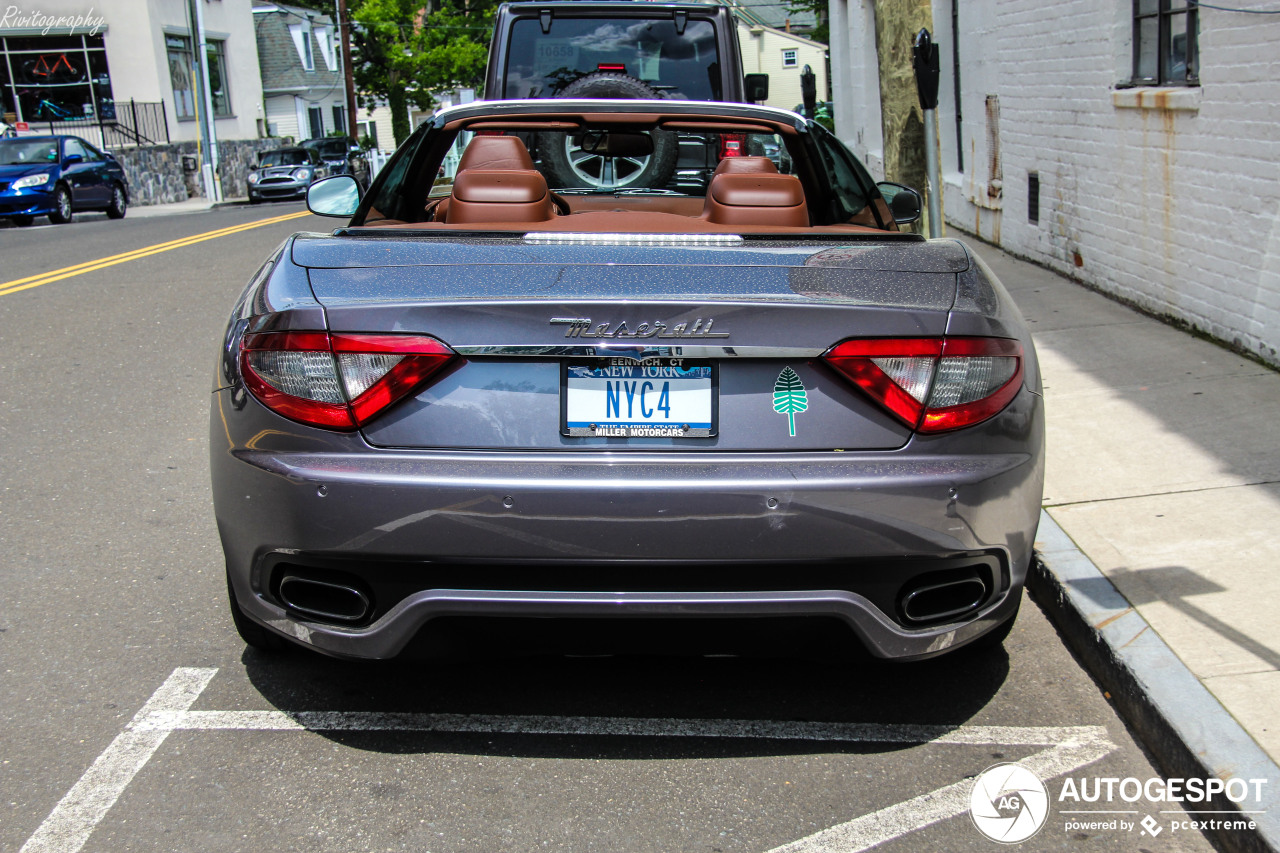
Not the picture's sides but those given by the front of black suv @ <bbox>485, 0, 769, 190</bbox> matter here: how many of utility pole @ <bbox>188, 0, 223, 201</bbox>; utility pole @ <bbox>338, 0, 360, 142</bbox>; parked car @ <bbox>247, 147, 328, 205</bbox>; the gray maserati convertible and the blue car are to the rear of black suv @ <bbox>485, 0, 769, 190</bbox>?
1

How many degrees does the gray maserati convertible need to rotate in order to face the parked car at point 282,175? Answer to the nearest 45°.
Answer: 0° — it already faces it

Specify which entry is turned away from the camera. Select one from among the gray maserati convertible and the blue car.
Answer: the gray maserati convertible

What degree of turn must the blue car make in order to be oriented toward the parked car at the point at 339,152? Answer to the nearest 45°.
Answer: approximately 180°

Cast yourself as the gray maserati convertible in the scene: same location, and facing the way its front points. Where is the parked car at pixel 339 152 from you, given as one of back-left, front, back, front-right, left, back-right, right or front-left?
front

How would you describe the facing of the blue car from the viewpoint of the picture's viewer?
facing the viewer and to the left of the viewer

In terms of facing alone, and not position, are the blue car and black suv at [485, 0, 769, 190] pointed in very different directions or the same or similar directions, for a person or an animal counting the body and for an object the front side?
very different directions

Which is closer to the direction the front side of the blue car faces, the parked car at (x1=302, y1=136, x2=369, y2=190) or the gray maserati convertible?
the gray maserati convertible

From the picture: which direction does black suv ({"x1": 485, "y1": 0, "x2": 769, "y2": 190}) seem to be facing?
away from the camera

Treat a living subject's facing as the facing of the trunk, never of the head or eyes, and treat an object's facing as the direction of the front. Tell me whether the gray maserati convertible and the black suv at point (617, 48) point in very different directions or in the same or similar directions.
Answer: same or similar directions

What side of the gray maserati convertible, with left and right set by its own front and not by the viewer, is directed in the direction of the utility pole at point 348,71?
front

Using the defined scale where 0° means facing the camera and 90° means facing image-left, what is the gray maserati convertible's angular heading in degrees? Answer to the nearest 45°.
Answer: approximately 180°

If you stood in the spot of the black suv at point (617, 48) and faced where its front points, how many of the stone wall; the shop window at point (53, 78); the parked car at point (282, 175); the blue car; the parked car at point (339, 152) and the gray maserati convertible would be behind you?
1
